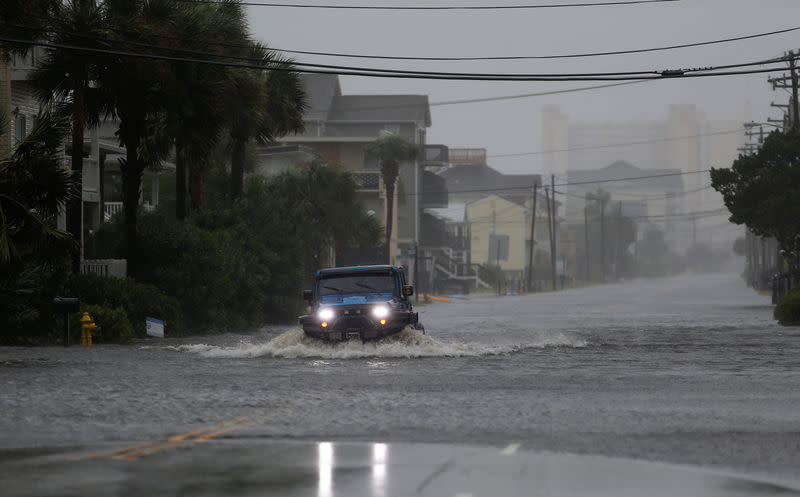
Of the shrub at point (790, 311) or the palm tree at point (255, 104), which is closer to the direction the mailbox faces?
the shrub

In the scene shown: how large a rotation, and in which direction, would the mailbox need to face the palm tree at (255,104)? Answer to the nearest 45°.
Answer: approximately 45° to its left

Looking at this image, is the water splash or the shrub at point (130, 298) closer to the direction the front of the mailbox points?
the water splash

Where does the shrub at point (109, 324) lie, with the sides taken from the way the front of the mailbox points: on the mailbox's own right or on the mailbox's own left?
on the mailbox's own left

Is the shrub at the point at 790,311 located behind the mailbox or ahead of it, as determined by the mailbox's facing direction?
ahead

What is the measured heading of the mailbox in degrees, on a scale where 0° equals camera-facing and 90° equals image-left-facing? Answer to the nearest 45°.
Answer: approximately 270°

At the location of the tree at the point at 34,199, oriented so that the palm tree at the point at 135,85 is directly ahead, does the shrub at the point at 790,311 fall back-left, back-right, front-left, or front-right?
front-right

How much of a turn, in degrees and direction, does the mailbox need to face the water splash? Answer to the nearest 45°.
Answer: approximately 45° to its right
